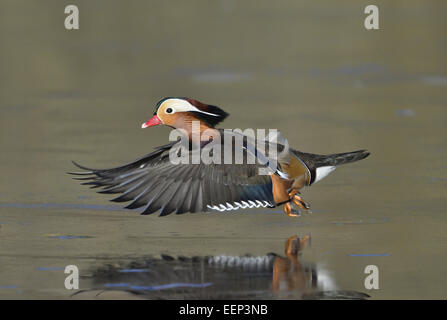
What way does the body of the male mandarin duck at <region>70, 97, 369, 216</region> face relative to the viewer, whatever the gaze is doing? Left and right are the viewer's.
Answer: facing to the left of the viewer
